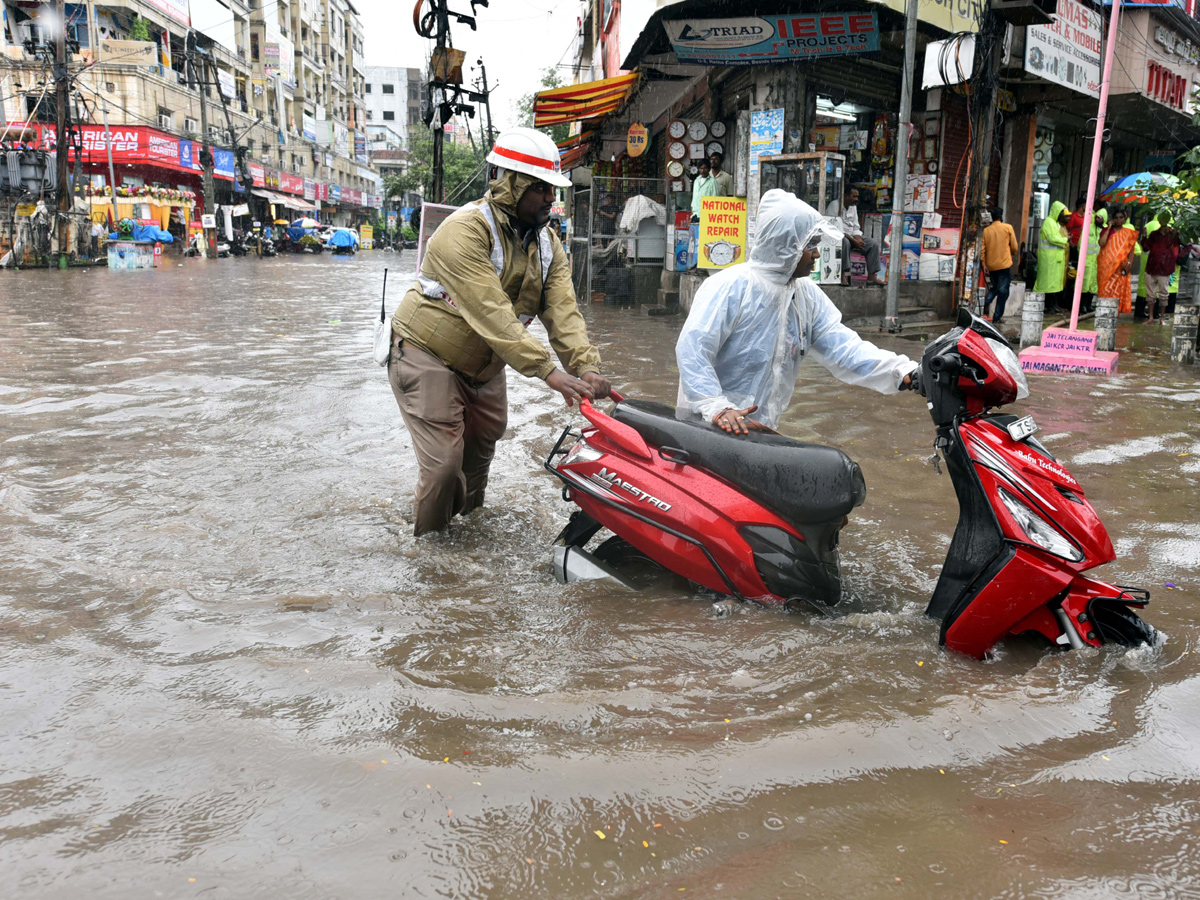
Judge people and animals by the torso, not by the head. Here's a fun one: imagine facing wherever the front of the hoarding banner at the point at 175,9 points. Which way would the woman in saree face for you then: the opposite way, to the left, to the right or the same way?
to the right

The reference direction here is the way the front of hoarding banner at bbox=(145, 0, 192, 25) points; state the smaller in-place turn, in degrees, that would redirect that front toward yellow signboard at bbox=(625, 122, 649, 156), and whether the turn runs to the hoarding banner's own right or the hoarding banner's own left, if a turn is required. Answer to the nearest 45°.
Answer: approximately 45° to the hoarding banner's own right

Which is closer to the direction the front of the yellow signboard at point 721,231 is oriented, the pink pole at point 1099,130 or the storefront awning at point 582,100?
the pink pole

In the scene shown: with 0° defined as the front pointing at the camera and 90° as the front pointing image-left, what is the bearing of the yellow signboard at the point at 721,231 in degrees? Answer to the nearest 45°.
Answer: approximately 0°

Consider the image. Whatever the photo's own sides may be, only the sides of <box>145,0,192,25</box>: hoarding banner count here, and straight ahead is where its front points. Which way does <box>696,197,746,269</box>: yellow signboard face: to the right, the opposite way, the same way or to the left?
to the right

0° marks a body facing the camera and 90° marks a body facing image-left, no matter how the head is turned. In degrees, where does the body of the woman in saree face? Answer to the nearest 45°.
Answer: approximately 0°

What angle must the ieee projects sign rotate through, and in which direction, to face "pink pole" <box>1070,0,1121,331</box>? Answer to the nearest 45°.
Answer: approximately 45° to its left

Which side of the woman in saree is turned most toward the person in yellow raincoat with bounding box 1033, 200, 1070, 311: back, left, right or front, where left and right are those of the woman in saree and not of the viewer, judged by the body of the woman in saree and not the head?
right

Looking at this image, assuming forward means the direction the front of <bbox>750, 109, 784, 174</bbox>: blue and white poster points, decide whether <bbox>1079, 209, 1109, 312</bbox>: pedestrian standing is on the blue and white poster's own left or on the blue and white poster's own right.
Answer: on the blue and white poster's own left

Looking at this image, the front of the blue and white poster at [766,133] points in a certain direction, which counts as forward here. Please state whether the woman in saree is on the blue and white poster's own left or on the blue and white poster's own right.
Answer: on the blue and white poster's own left

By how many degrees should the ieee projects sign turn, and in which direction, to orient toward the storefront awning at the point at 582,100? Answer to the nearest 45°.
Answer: approximately 135° to its right

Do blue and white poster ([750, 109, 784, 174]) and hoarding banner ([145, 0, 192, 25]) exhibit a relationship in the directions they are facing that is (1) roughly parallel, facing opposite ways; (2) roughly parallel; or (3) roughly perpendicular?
roughly perpendicular

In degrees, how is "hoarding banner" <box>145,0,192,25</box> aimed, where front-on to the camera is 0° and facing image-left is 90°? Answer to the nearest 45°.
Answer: approximately 315°
